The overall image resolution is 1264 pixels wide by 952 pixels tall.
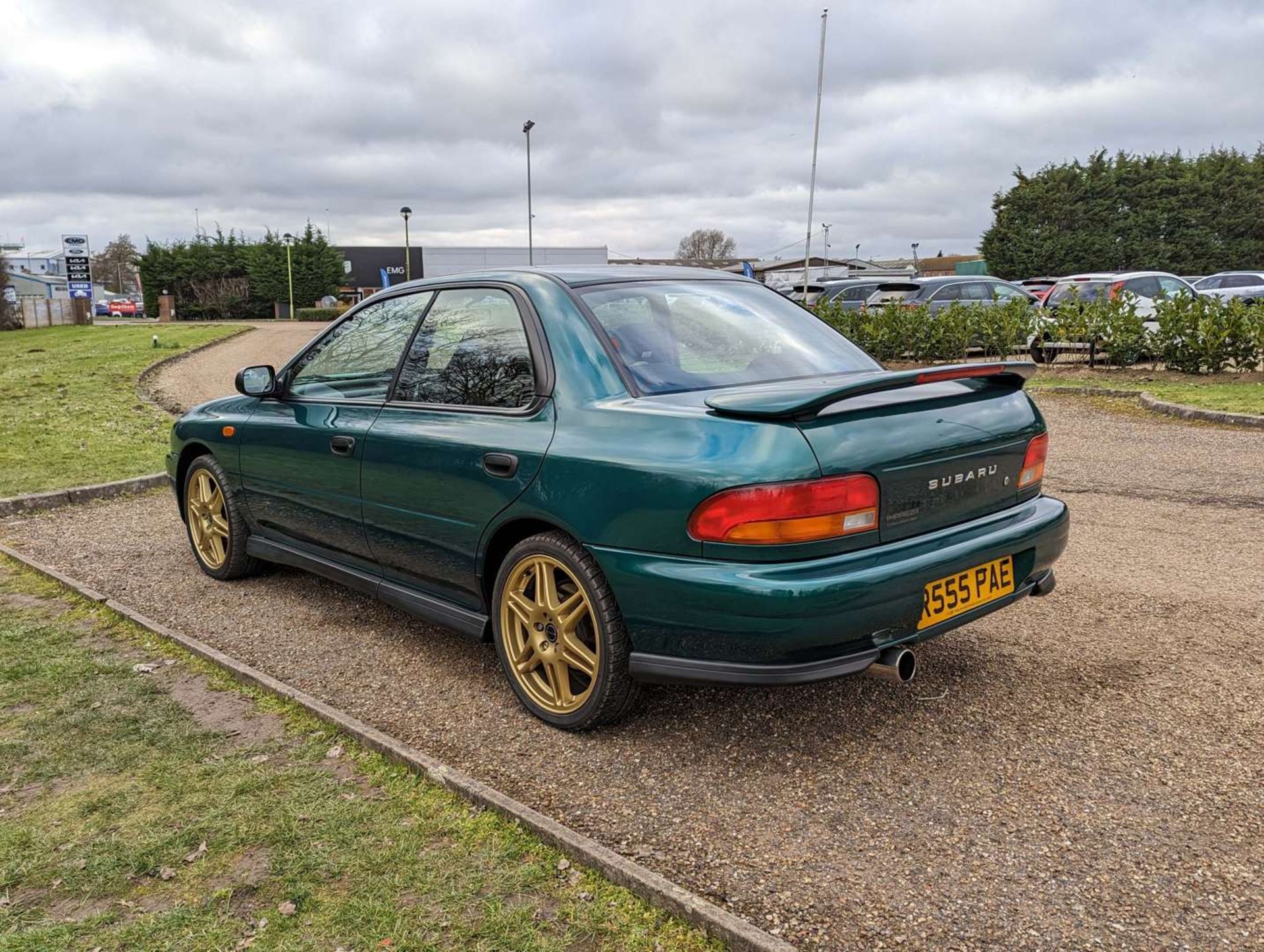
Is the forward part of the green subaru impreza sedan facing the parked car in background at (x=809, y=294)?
no

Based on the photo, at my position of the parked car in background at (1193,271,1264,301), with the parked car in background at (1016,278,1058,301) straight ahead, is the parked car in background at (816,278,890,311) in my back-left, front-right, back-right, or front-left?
front-left

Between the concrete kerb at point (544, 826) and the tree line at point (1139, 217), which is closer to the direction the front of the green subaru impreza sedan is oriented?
the tree line

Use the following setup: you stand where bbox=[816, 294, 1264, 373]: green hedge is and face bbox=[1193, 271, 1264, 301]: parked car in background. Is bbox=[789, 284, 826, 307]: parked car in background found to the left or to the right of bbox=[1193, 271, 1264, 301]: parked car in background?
left

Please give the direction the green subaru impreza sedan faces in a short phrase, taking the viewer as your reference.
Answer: facing away from the viewer and to the left of the viewer

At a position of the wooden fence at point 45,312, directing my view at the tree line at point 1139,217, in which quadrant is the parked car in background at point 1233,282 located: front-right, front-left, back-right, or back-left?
front-right

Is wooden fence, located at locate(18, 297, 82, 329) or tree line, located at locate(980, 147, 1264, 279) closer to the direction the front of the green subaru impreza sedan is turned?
the wooden fence

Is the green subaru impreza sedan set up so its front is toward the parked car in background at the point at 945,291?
no

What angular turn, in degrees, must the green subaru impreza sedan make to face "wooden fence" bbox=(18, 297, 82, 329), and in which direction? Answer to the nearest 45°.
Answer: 0° — it already faces it

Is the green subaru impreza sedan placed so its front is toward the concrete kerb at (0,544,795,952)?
no

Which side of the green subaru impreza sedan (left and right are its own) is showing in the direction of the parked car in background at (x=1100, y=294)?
right

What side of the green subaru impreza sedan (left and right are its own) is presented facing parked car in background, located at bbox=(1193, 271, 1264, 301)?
right

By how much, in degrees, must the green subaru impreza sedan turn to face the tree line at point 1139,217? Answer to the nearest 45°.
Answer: approximately 90° to its right

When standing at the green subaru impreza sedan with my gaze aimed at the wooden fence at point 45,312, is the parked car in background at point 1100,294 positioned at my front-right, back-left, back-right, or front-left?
front-right
